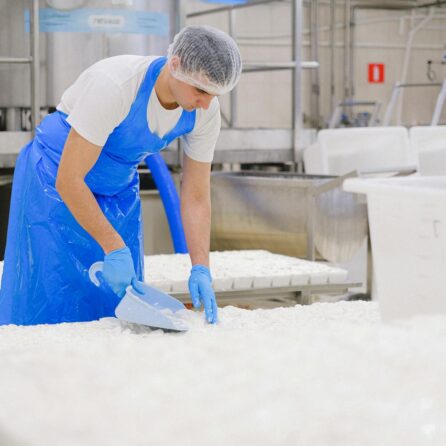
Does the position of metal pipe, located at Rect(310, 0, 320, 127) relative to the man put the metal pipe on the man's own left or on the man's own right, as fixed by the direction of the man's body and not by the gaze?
on the man's own left

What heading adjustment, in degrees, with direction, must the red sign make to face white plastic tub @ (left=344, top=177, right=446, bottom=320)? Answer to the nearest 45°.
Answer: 0° — it already faces it

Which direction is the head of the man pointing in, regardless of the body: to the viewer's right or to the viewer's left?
to the viewer's right

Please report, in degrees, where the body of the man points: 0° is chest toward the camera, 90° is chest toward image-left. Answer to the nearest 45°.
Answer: approximately 315°

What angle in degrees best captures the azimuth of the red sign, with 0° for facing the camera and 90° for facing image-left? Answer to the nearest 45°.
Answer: approximately 0°

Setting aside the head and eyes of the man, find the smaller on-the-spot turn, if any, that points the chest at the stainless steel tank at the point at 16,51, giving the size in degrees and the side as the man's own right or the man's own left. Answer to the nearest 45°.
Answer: approximately 135° to the man's own left

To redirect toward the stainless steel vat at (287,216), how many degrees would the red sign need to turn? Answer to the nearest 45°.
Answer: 0° — it already faces it

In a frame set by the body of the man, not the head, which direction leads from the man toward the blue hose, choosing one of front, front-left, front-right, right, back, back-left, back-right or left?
back-left
